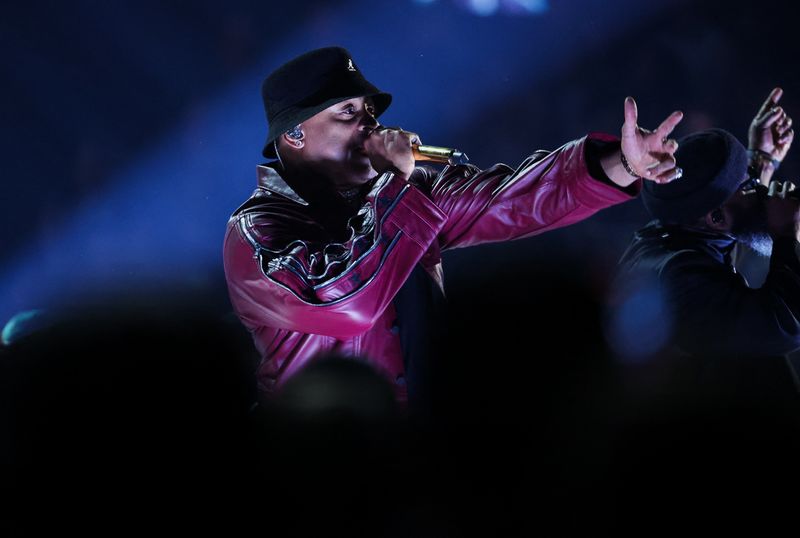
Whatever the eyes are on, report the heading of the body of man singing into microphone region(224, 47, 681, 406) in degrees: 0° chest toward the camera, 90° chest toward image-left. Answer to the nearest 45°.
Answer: approximately 315°

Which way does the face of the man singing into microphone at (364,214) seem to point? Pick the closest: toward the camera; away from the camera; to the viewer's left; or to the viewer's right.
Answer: to the viewer's right
